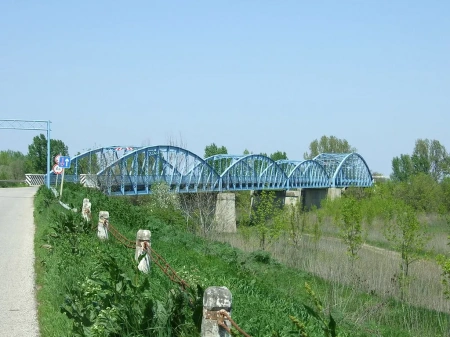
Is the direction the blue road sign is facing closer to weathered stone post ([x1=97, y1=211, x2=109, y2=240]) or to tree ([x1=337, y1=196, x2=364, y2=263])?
the weathered stone post

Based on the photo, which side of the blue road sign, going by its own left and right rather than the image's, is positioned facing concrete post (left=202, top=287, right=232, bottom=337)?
front

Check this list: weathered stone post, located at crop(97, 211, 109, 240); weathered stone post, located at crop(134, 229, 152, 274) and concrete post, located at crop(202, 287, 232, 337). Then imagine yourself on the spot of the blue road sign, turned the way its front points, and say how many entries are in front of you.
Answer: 3

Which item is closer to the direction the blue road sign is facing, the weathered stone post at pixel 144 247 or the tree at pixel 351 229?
the weathered stone post

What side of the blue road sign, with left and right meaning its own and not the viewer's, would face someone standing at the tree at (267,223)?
left

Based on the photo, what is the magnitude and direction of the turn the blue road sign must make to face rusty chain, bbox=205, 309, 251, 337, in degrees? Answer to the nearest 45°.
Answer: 0° — it already faces it

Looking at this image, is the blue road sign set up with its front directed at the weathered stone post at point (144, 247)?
yes

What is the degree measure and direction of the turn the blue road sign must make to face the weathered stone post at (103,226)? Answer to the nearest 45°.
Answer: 0° — it already faces it

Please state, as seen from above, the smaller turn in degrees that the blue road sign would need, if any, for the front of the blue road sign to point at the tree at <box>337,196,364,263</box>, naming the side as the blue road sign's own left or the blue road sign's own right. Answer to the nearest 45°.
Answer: approximately 45° to the blue road sign's own left

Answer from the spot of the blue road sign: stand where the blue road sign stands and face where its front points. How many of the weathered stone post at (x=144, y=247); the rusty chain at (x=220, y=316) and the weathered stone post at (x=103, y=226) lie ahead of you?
3
